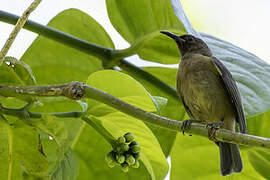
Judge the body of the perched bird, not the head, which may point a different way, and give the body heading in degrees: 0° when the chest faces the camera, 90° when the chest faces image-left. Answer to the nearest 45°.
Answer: approximately 45°

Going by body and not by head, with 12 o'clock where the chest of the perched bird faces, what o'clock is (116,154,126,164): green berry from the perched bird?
The green berry is roughly at 2 o'clock from the perched bird.

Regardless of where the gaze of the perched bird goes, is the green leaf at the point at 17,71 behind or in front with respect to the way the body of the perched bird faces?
in front

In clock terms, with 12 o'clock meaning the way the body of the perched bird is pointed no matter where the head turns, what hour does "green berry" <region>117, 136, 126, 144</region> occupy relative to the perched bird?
The green berry is roughly at 2 o'clock from the perched bird.

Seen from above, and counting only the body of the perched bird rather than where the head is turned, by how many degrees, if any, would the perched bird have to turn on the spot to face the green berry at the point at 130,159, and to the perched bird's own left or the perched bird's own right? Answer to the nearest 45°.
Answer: approximately 45° to the perched bird's own right
